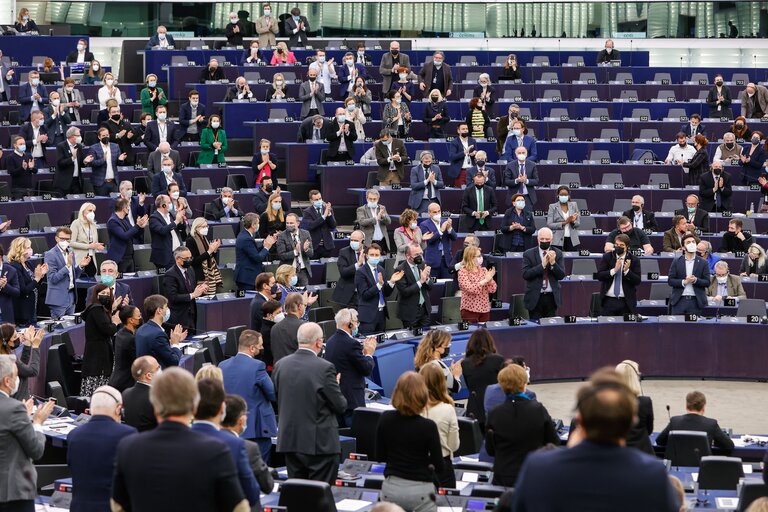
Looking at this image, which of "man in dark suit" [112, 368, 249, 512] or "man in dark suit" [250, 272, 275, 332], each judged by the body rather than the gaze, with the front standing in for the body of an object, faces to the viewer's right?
"man in dark suit" [250, 272, 275, 332]

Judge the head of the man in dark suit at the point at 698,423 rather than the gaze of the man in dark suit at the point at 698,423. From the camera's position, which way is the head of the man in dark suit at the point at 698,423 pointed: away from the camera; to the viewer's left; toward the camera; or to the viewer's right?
away from the camera

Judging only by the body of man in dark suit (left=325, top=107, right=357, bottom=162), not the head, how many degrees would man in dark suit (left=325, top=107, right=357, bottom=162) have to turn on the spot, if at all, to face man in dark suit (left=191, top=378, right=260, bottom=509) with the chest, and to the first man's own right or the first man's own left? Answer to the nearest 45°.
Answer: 0° — they already face them

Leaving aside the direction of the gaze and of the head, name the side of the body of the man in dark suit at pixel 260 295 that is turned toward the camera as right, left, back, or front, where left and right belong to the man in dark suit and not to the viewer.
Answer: right

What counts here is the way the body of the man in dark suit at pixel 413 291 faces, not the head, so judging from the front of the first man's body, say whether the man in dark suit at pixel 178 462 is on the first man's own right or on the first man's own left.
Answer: on the first man's own right

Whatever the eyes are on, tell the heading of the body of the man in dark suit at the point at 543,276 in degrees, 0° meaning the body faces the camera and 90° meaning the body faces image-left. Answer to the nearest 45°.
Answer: approximately 0°

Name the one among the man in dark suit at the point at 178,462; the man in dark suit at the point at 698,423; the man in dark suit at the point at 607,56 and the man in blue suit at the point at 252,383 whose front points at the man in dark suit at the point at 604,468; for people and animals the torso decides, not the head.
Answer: the man in dark suit at the point at 607,56

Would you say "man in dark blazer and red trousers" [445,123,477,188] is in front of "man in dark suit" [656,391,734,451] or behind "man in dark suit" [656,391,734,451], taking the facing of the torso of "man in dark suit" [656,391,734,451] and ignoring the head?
in front

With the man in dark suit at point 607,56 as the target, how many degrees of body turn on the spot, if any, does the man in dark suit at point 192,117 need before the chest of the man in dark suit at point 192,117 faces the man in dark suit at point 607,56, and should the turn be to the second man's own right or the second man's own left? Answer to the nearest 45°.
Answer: approximately 90° to the second man's own left

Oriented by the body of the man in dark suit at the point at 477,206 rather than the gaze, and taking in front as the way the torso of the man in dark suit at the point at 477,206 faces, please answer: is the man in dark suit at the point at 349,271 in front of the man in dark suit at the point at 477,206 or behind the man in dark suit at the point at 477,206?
in front
